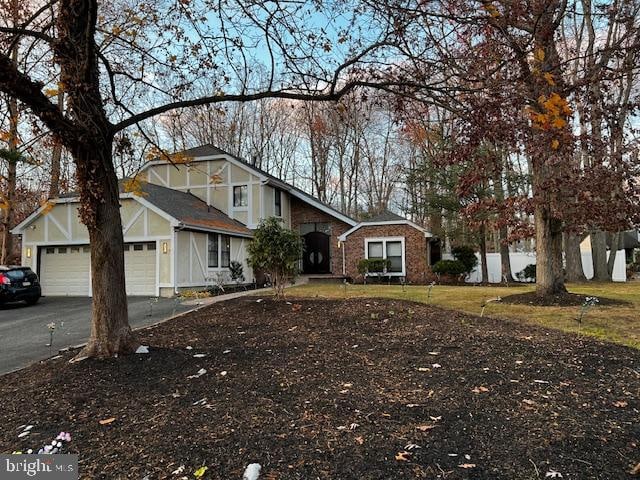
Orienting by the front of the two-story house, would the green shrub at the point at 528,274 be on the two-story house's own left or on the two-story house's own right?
on the two-story house's own left

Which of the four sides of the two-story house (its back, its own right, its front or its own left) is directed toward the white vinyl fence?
left

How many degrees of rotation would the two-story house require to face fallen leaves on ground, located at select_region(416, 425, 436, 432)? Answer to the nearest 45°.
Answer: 0° — it already faces it

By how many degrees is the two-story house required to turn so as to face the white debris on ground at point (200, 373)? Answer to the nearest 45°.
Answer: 0° — it already faces it

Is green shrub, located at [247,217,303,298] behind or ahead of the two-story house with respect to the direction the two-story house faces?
ahead

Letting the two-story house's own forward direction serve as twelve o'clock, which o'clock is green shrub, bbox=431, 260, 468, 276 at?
The green shrub is roughly at 9 o'clock from the two-story house.

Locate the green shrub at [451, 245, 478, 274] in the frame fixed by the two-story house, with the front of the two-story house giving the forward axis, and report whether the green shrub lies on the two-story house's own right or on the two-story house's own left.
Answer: on the two-story house's own left

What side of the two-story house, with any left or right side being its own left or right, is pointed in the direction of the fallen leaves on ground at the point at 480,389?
front

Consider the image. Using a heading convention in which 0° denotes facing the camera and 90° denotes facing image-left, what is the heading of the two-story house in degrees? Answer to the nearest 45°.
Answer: approximately 0°

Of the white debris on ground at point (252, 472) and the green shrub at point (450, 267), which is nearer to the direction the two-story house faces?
the white debris on ground

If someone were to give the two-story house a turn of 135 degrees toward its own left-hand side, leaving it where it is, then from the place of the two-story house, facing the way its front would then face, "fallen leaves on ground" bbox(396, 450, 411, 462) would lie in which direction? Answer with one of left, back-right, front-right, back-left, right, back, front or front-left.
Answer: back-right

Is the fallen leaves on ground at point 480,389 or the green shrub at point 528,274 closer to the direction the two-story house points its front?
the fallen leaves on ground
